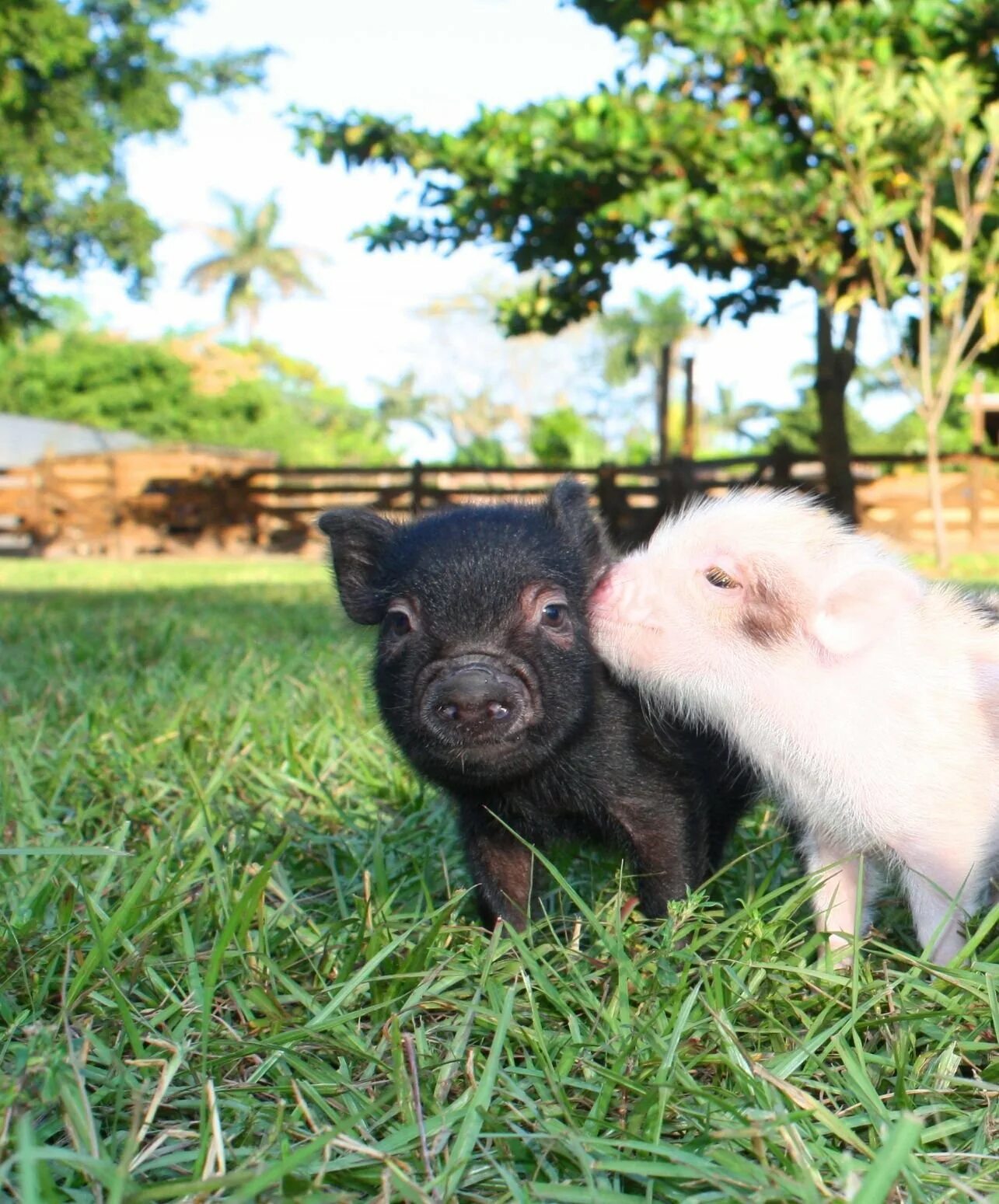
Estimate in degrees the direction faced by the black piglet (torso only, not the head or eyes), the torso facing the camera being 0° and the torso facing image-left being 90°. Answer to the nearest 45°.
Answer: approximately 45°

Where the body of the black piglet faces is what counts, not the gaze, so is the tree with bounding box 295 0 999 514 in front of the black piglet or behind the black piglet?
behind

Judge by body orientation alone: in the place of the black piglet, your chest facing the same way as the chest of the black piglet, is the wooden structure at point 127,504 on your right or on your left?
on your right

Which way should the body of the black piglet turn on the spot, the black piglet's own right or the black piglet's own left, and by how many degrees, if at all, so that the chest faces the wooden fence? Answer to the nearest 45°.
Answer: approximately 135° to the black piglet's own right
